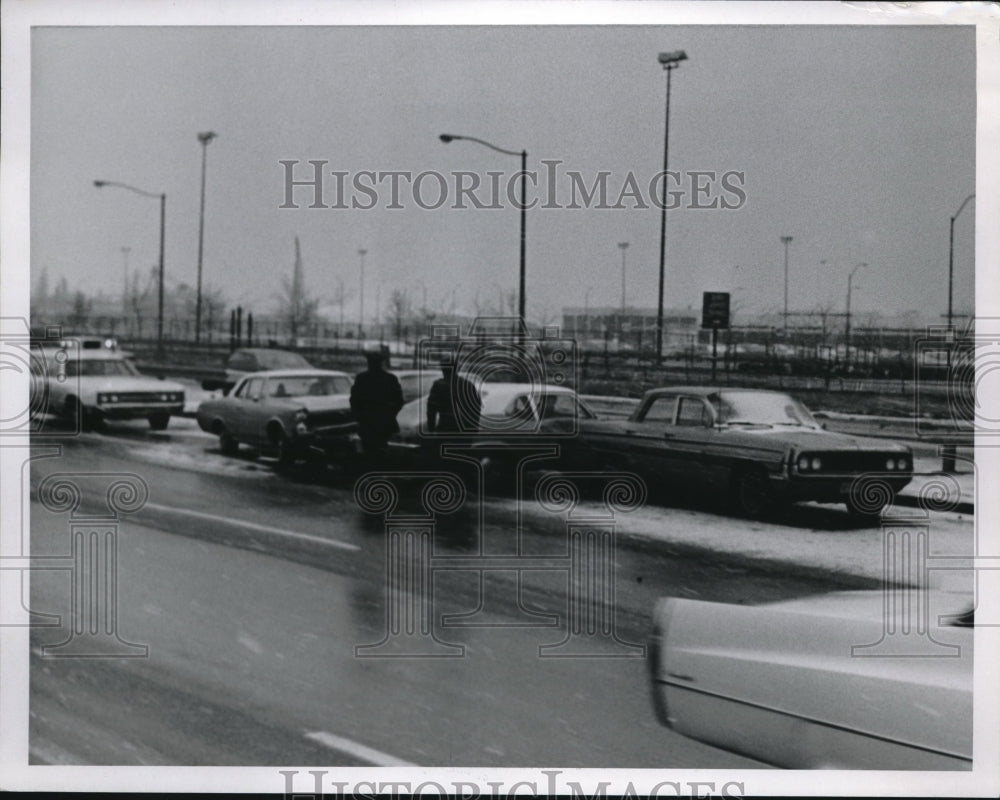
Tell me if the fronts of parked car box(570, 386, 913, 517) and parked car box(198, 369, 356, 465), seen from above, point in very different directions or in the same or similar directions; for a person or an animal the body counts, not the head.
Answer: same or similar directions

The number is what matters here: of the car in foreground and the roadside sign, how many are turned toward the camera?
1

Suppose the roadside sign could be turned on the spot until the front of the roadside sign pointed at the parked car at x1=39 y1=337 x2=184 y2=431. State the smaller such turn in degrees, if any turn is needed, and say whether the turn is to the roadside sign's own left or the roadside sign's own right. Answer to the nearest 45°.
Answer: approximately 90° to the roadside sign's own right

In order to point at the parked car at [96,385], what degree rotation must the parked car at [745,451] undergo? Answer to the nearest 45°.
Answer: approximately 135° to its right

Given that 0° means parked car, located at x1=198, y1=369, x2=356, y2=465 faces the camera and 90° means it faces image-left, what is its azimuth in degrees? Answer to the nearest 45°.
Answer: approximately 315°

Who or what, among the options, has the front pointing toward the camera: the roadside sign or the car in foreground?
the roadside sign

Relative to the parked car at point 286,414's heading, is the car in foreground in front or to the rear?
in front

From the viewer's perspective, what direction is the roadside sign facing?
toward the camera
